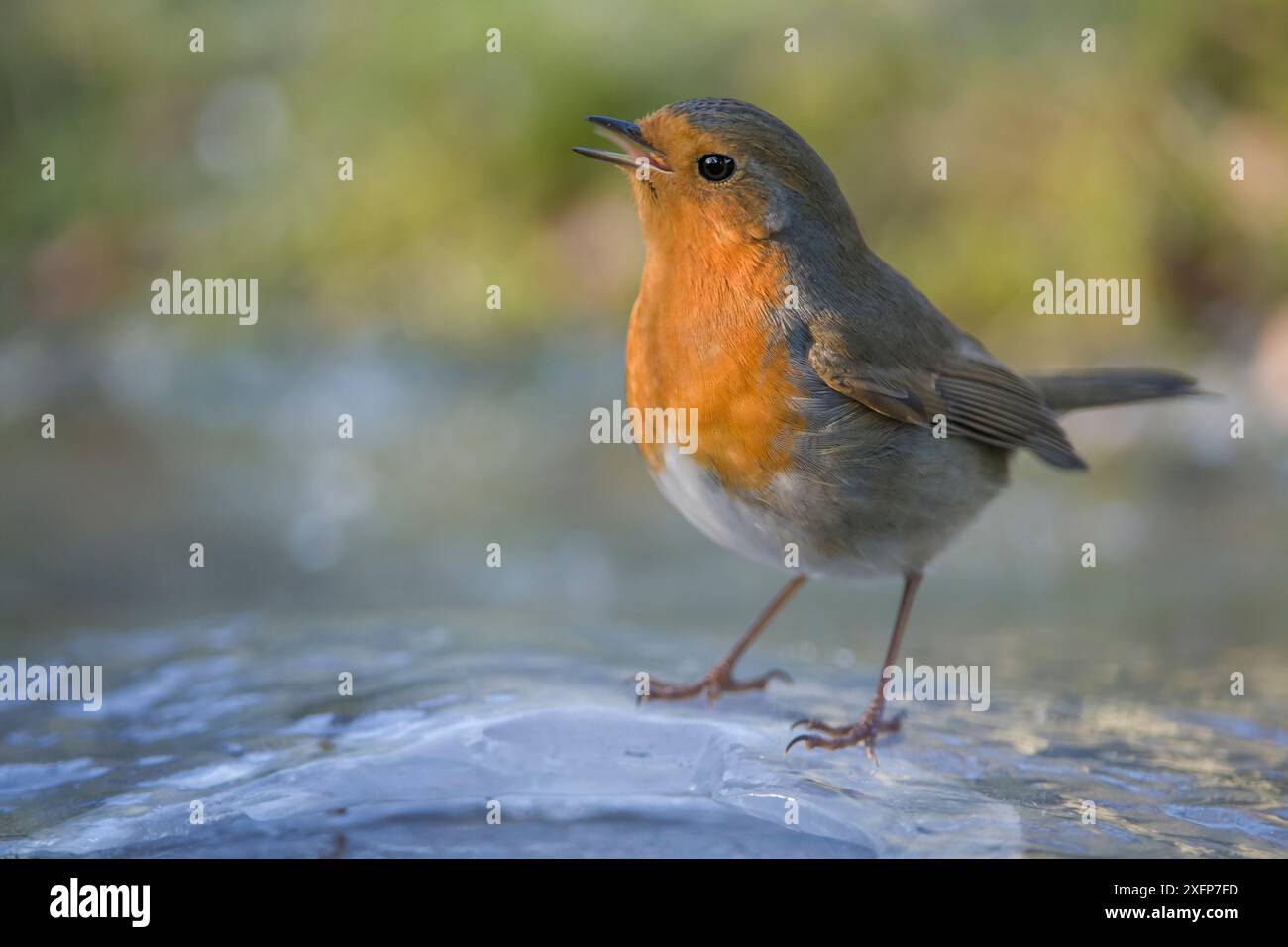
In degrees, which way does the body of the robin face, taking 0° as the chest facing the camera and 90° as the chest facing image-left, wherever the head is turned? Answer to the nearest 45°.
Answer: approximately 90°
